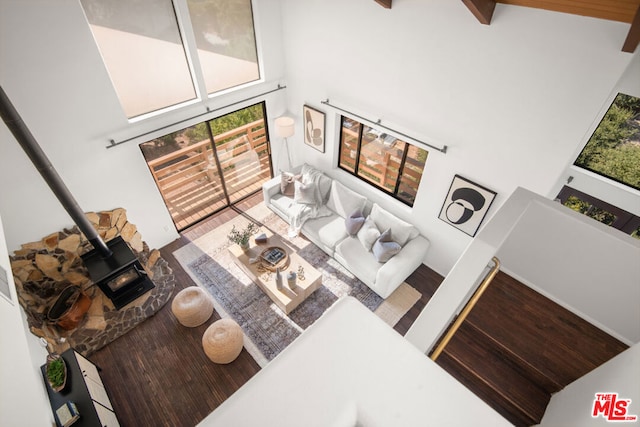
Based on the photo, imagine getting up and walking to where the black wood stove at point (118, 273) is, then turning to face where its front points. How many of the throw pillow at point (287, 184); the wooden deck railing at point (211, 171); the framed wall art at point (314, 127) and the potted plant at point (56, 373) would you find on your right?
1

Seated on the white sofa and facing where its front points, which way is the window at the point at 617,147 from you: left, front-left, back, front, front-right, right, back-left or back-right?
back-left

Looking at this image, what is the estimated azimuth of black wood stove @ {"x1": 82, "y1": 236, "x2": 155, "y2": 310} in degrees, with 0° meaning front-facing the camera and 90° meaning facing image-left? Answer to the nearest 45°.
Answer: approximately 315°

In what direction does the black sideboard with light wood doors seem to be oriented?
to the viewer's right

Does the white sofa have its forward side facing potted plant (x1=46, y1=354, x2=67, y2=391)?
yes

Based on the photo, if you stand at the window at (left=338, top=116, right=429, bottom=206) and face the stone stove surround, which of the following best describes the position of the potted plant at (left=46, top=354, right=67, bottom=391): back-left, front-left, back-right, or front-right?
front-left

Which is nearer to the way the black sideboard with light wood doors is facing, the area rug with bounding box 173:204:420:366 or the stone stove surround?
the area rug

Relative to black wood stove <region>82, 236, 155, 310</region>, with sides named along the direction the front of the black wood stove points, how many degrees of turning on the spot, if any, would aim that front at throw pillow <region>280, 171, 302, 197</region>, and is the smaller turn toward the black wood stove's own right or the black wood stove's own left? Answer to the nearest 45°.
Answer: approximately 45° to the black wood stove's own left

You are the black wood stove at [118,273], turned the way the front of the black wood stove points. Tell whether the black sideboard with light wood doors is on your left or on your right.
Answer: on your right

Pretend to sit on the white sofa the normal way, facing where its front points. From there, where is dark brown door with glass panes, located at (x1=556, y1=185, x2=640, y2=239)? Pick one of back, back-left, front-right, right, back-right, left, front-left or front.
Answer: back-left

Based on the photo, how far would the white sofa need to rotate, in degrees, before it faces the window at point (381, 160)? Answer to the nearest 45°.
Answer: approximately 135° to its right

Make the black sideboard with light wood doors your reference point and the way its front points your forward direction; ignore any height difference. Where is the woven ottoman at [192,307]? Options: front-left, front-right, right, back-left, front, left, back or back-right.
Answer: front

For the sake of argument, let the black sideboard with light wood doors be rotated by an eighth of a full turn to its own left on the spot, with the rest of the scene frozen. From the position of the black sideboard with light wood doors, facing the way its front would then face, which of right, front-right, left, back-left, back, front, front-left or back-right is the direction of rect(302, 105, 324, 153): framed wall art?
front-right

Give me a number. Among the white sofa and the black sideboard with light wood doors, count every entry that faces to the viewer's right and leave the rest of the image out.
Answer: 1

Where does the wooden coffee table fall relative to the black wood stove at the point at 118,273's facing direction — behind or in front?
in front

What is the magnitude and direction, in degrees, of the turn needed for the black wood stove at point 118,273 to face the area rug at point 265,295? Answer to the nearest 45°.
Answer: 0° — it already faces it

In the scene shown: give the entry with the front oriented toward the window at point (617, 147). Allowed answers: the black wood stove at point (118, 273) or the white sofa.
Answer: the black wood stove
